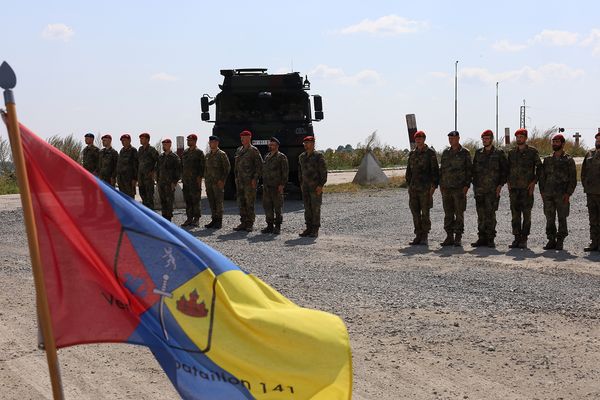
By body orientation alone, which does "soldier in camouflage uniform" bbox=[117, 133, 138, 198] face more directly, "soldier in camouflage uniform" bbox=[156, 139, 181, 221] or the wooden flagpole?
the wooden flagpole

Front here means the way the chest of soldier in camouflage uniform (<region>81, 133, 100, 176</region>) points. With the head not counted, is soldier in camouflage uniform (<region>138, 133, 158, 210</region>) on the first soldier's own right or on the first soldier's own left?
on the first soldier's own left

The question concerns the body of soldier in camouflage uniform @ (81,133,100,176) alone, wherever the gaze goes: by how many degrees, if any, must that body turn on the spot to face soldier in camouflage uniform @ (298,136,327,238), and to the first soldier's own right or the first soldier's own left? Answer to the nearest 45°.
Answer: approximately 90° to the first soldier's own left

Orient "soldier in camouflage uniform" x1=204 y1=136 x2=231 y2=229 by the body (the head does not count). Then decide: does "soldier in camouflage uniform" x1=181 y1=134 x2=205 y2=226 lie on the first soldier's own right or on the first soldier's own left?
on the first soldier's own right

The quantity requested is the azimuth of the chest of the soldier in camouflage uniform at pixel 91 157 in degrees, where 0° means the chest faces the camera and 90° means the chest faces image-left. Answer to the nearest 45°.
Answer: approximately 45°

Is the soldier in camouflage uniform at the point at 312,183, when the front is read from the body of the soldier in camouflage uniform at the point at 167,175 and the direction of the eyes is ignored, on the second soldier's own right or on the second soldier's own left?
on the second soldier's own left

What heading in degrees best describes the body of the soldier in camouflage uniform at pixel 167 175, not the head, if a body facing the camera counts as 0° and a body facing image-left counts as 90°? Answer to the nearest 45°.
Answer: approximately 45°

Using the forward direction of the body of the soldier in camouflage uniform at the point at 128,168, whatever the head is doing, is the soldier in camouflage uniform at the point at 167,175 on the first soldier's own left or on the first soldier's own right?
on the first soldier's own left

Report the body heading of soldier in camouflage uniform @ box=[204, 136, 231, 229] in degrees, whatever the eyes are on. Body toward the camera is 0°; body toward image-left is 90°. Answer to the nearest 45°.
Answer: approximately 45°

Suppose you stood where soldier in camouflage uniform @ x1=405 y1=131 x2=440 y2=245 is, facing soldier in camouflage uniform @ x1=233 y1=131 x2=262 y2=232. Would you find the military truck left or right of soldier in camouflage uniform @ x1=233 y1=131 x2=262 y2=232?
right

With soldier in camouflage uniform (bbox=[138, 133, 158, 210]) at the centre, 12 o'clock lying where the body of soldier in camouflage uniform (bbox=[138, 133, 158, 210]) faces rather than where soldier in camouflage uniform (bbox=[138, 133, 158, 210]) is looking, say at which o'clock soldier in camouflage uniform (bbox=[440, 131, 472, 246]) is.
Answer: soldier in camouflage uniform (bbox=[440, 131, 472, 246]) is roughly at 9 o'clock from soldier in camouflage uniform (bbox=[138, 133, 158, 210]).

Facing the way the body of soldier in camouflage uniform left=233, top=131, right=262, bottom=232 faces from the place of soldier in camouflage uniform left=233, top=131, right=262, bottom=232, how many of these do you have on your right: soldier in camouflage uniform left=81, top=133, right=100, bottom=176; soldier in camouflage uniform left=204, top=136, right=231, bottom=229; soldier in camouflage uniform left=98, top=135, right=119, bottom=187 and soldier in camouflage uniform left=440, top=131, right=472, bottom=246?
3
